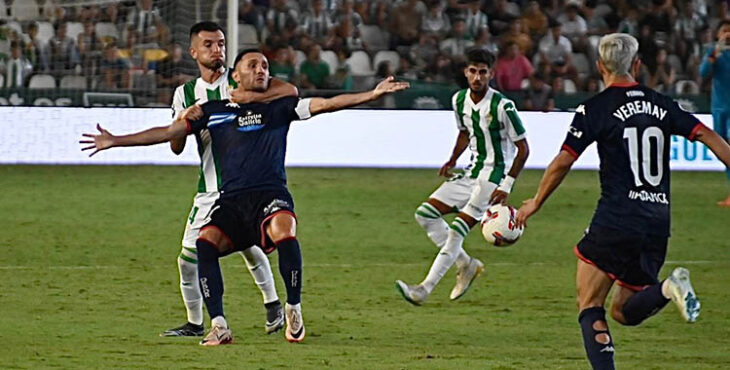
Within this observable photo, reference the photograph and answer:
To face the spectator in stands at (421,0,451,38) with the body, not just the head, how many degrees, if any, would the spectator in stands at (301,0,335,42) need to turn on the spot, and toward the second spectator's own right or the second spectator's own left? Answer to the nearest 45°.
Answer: approximately 90° to the second spectator's own left

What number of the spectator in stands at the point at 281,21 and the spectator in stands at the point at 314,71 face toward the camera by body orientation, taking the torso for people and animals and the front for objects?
2

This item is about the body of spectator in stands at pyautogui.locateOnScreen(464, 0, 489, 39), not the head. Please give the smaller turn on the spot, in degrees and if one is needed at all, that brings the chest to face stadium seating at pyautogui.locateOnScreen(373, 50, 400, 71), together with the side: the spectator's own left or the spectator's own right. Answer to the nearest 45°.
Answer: approximately 45° to the spectator's own right

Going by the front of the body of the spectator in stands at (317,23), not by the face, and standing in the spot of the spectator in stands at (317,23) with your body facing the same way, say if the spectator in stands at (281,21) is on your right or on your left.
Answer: on your right

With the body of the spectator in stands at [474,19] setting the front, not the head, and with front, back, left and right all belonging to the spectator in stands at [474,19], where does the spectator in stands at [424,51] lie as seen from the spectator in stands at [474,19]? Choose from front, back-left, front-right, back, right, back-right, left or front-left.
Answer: front-right

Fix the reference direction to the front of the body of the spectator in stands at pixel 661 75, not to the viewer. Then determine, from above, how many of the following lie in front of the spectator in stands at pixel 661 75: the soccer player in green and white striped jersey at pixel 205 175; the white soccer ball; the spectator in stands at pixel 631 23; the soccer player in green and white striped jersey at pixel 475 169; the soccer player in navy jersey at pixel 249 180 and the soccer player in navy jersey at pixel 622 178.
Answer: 5

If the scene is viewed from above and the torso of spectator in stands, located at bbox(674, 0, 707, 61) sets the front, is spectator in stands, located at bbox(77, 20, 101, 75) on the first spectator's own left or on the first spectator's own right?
on the first spectator's own right

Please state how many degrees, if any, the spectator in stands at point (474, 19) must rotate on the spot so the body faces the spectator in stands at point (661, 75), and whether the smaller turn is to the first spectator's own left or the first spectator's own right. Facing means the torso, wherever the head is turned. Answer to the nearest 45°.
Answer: approximately 90° to the first spectator's own left
